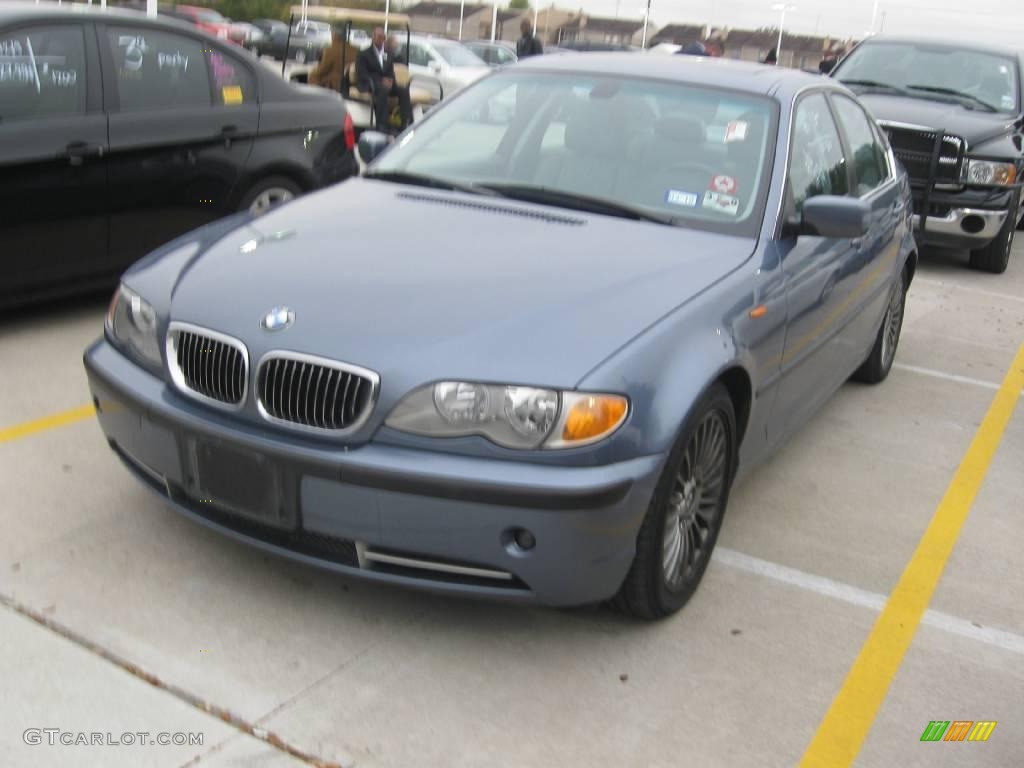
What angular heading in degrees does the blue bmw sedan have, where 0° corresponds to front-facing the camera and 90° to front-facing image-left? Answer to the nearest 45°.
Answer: approximately 45°

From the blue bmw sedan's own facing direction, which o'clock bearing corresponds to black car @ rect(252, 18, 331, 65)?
The black car is roughly at 4 o'clock from the blue bmw sedan.

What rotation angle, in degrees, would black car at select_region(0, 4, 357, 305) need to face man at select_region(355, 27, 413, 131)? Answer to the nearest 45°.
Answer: approximately 135° to its right

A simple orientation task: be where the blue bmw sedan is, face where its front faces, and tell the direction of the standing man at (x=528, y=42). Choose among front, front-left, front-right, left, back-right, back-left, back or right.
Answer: back-right

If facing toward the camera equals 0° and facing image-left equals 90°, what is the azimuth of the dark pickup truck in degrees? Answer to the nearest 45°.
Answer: approximately 45°

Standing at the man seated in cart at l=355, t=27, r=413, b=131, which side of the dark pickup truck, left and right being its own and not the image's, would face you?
right

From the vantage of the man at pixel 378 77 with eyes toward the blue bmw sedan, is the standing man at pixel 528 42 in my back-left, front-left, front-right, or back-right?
back-left

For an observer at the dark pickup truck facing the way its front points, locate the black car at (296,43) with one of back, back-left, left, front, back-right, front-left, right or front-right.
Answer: right

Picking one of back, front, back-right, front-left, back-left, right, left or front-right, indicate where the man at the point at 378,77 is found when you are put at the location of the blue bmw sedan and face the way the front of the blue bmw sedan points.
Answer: back-right
